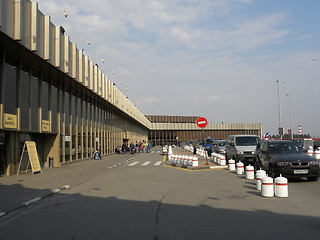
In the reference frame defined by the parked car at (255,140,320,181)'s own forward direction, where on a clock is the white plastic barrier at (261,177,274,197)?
The white plastic barrier is roughly at 2 o'clock from the parked car.

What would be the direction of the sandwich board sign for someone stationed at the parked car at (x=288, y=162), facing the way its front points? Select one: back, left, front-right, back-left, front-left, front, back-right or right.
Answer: back-right

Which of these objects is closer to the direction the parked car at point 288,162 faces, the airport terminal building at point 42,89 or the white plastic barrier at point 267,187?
the white plastic barrier

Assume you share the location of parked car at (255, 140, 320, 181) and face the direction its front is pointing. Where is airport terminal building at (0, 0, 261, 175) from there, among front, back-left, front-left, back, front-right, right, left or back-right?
back-right

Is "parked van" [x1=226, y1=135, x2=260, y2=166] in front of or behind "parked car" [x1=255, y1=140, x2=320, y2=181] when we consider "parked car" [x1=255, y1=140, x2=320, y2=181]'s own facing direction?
behind

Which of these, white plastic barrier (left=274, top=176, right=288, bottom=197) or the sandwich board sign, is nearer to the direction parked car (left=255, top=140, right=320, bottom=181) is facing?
the white plastic barrier

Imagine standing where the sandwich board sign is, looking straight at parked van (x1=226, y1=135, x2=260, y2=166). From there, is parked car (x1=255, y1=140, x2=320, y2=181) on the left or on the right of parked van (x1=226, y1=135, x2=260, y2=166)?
right

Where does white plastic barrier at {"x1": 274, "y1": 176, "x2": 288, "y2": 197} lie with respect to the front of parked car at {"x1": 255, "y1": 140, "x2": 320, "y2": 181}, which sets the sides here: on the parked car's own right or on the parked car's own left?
on the parked car's own right

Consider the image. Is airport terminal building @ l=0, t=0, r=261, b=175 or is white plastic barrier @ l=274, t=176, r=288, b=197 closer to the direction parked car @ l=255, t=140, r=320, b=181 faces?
the white plastic barrier
